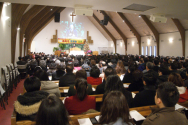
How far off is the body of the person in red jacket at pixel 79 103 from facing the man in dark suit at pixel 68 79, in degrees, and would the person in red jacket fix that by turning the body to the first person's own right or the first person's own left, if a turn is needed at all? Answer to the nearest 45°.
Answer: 0° — they already face them

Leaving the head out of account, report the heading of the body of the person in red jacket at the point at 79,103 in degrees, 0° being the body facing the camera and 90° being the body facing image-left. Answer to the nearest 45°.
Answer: approximately 180°
